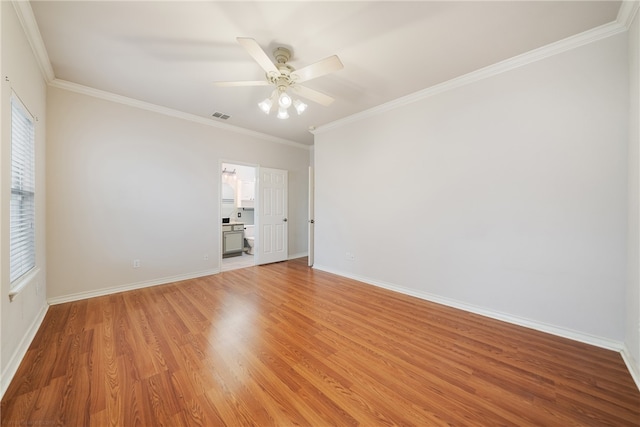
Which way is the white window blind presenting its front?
to the viewer's right

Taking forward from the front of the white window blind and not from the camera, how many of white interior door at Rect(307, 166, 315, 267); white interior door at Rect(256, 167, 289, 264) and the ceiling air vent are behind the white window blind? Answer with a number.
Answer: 0

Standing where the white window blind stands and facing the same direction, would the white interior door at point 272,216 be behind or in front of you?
in front

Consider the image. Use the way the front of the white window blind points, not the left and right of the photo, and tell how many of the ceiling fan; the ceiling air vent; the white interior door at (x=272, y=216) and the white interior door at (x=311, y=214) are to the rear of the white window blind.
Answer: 0

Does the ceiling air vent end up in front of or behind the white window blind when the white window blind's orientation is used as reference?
in front

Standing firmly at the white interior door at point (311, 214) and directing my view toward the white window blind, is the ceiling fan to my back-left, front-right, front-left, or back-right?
front-left

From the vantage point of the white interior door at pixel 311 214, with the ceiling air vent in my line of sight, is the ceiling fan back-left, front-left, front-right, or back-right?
front-left

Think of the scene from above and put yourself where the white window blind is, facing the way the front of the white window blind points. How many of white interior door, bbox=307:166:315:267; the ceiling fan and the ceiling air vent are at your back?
0

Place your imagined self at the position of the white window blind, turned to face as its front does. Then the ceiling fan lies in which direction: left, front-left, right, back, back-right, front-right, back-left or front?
front-right

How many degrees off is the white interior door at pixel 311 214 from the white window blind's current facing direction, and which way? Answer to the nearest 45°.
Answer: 0° — it already faces it
